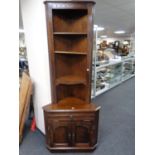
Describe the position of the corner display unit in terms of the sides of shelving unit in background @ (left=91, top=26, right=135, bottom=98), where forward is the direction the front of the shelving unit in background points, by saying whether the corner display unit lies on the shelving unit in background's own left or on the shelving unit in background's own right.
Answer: on the shelving unit in background's own right

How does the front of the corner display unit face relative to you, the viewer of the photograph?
facing the viewer

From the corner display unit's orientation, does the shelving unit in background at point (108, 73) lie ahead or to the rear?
to the rear

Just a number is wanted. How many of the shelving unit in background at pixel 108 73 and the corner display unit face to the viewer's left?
0
